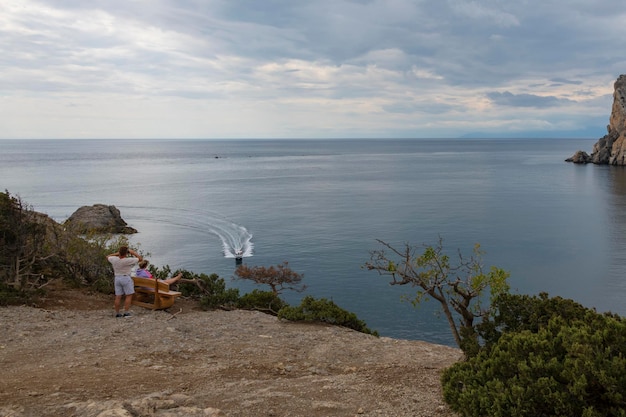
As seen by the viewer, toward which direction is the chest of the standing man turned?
away from the camera

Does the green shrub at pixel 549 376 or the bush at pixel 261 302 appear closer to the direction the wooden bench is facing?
the bush

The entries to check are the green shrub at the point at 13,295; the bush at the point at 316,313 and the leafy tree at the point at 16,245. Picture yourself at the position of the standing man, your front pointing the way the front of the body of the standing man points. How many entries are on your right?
1

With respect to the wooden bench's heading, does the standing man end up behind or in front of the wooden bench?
behind

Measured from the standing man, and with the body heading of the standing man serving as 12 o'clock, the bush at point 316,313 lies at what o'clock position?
The bush is roughly at 3 o'clock from the standing man.

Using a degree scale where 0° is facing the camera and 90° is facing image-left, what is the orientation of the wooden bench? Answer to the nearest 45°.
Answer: approximately 225°

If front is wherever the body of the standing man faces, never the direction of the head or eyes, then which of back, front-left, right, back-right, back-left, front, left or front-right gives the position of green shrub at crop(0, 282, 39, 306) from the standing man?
front-left

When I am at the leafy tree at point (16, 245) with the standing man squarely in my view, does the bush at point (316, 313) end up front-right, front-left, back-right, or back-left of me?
front-left

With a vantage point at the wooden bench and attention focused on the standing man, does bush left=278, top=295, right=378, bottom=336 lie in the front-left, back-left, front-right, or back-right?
back-left

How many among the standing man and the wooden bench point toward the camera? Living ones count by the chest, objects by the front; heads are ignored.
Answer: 0
